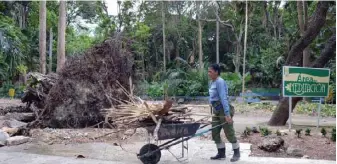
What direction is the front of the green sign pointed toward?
toward the camera

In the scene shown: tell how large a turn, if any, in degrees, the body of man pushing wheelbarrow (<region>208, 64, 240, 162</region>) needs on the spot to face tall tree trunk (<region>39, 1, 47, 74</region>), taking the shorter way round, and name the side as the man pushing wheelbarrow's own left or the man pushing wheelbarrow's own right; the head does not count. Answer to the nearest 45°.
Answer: approximately 45° to the man pushing wheelbarrow's own right

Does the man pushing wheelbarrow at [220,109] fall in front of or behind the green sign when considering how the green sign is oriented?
in front

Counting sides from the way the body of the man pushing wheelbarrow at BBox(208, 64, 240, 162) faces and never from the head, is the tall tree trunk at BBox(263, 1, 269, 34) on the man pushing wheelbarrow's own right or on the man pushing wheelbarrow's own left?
on the man pushing wheelbarrow's own right

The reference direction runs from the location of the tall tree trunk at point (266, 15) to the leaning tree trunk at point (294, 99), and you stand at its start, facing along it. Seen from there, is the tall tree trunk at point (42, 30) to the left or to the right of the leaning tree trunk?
right

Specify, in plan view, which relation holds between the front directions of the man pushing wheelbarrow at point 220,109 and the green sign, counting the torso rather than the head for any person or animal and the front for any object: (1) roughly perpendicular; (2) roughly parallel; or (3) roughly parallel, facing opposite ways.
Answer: roughly perpendicular

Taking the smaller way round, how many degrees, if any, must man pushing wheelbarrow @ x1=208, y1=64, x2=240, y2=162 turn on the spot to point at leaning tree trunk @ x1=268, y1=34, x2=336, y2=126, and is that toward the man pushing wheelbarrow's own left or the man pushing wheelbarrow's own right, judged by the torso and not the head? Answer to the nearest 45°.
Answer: approximately 90° to the man pushing wheelbarrow's own right

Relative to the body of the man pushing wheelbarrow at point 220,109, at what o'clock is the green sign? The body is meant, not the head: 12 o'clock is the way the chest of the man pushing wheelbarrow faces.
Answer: The green sign is roughly at 4 o'clock from the man pushing wheelbarrow.

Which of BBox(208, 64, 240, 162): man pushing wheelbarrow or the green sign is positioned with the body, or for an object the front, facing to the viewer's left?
the man pushing wheelbarrow

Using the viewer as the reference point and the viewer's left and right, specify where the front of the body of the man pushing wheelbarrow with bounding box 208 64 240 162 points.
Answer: facing to the left of the viewer

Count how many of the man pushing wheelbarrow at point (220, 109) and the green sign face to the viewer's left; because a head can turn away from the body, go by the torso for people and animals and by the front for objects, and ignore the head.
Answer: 1

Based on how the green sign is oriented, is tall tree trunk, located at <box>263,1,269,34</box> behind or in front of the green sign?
behind
